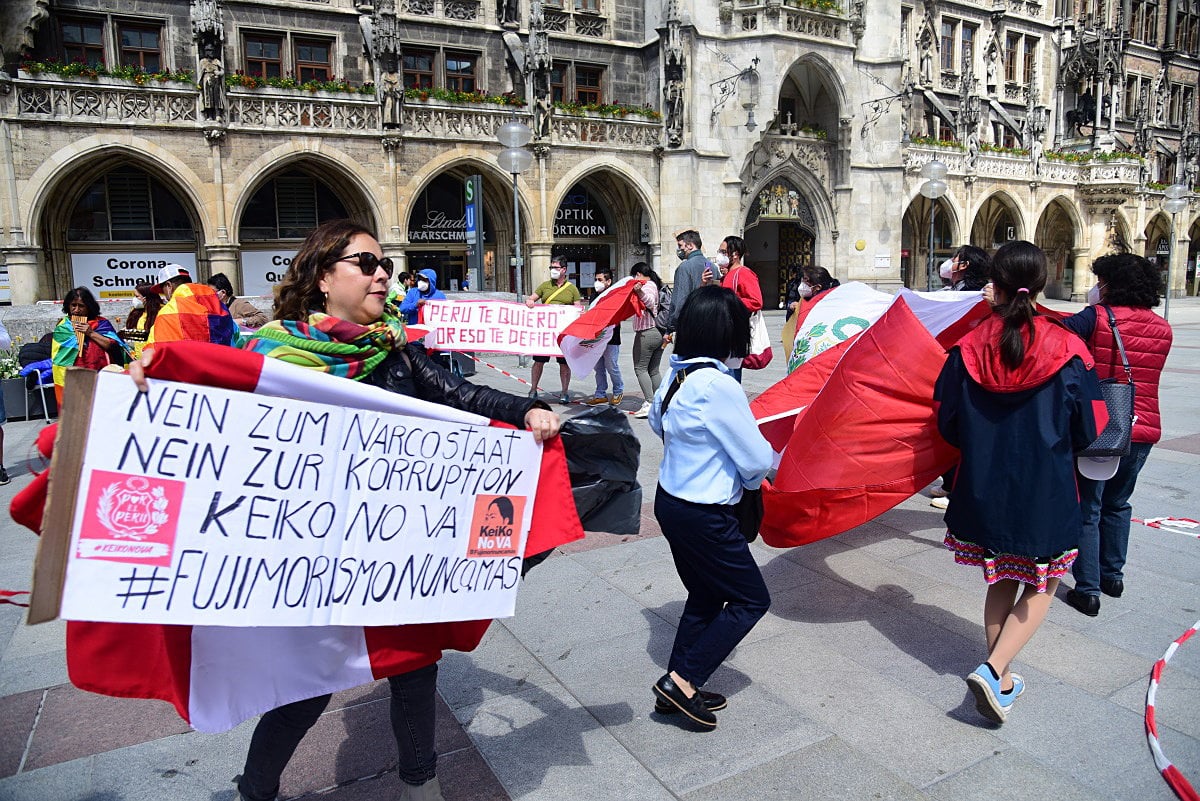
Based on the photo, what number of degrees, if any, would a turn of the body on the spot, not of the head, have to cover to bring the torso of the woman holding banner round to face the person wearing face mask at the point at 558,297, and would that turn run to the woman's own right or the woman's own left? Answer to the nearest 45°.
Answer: approximately 135° to the woman's own left

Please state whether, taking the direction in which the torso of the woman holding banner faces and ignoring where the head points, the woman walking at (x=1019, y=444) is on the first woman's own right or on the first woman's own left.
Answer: on the first woman's own left

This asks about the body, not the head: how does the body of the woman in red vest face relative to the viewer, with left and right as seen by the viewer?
facing away from the viewer and to the left of the viewer

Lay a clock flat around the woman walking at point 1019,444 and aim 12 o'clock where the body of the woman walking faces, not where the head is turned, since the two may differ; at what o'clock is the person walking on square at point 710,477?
The person walking on square is roughly at 8 o'clock from the woman walking.

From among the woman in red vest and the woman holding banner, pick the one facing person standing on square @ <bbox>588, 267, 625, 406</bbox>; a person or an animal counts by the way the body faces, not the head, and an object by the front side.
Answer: the woman in red vest

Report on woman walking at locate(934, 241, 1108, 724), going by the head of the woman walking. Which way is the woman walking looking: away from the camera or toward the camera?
away from the camera

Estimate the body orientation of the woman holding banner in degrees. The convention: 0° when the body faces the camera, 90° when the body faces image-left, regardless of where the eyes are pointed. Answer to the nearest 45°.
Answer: approximately 315°

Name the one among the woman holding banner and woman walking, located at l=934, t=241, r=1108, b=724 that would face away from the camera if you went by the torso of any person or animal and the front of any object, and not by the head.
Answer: the woman walking

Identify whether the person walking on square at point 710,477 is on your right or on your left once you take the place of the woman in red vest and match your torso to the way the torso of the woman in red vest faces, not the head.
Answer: on your left

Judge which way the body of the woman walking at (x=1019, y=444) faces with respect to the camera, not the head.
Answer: away from the camera

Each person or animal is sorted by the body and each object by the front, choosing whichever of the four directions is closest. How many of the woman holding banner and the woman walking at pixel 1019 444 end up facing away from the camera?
1
